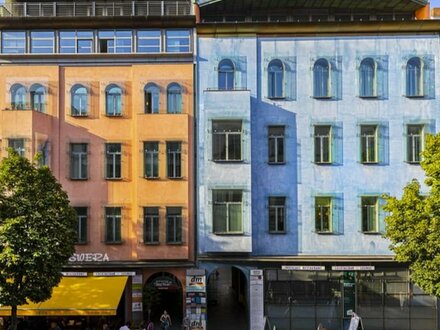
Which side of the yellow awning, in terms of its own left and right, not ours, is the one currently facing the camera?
front

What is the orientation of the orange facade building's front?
toward the camera

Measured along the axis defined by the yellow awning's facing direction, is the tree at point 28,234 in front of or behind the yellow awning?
in front

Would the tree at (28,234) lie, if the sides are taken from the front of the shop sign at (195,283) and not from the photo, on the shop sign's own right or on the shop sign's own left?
on the shop sign's own right

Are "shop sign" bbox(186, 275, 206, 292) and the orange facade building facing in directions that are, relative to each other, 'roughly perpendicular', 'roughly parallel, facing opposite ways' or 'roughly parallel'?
roughly parallel

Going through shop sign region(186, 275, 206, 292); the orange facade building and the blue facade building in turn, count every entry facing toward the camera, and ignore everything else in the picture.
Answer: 3

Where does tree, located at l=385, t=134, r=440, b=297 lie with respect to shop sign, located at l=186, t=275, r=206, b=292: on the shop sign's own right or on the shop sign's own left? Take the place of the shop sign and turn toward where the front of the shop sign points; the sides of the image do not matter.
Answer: on the shop sign's own left

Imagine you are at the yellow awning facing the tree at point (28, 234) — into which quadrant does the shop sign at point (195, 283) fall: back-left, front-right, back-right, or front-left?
back-left

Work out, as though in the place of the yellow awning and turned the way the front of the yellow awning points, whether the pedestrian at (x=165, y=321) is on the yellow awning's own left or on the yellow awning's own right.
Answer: on the yellow awning's own left

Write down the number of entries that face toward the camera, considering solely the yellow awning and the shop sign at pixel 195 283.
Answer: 2

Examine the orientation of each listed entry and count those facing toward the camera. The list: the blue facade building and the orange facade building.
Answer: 2

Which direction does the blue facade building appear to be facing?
toward the camera

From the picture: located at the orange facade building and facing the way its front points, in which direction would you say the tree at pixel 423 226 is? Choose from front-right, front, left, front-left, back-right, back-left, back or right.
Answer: front-left

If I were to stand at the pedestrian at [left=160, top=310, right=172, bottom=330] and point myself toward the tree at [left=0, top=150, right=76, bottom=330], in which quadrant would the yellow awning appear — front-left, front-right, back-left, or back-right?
front-right
